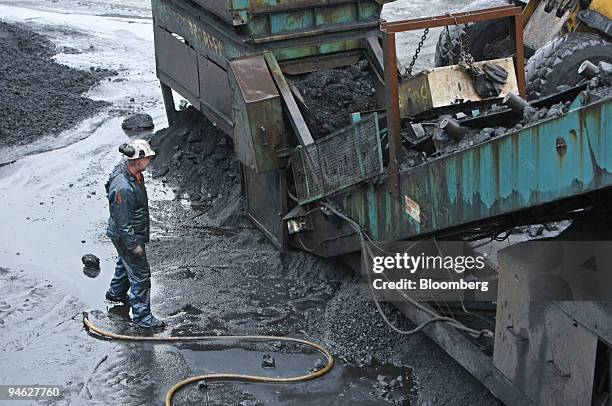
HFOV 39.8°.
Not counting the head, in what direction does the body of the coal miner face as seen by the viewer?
to the viewer's right

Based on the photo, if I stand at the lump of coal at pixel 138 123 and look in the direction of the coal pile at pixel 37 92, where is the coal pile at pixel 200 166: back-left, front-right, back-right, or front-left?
back-left

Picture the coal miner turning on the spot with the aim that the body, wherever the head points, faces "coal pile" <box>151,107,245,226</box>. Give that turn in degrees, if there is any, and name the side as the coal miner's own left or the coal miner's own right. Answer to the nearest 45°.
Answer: approximately 90° to the coal miner's own left

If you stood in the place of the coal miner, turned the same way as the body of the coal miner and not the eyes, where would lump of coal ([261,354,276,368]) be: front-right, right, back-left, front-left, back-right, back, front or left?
front-right

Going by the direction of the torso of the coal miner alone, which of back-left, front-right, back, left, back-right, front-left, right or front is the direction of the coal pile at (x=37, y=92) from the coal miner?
left

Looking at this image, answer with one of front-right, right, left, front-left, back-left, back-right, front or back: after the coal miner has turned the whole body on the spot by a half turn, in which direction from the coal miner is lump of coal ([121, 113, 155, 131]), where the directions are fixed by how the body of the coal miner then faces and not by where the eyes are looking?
right

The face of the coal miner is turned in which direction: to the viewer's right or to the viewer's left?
to the viewer's right
